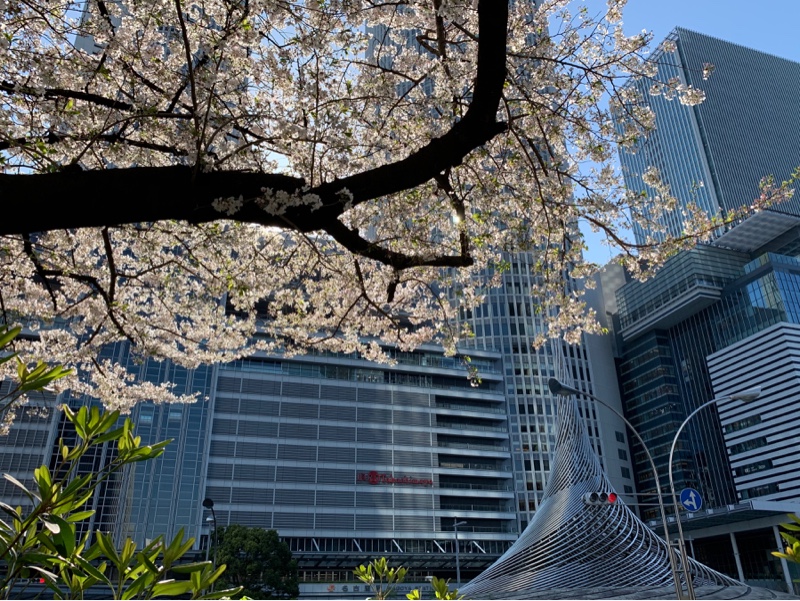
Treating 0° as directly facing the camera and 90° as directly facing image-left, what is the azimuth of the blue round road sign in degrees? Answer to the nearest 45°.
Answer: approximately 0°

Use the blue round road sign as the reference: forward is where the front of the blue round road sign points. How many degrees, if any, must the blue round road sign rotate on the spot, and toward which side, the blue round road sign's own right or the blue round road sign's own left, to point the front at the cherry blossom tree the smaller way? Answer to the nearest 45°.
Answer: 0° — it already faces it

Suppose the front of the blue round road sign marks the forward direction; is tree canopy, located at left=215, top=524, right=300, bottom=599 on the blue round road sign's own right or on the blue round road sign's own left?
on the blue round road sign's own right

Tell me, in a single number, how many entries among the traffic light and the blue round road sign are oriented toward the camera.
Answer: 2

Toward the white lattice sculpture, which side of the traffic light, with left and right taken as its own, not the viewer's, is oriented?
back

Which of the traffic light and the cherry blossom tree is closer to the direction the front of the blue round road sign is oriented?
the cherry blossom tree

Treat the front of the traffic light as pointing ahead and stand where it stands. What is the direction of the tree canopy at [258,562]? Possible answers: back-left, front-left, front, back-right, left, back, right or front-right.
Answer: back-right
